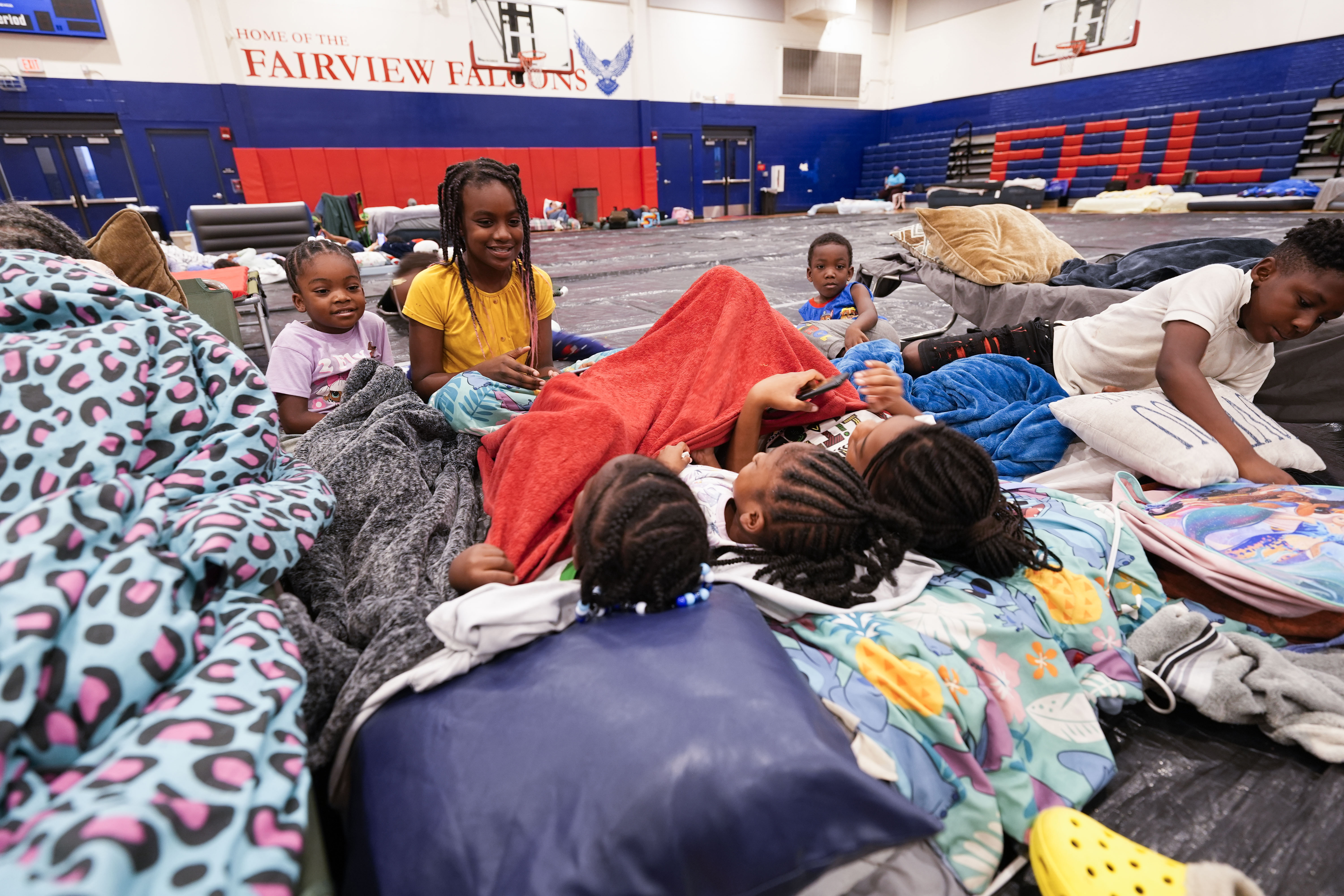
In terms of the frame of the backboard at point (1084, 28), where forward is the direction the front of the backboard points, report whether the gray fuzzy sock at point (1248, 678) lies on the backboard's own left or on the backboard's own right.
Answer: on the backboard's own left

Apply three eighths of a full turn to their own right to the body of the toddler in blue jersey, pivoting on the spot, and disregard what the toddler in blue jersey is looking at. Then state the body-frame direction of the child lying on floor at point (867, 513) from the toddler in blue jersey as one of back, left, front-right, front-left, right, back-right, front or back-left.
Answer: back-left

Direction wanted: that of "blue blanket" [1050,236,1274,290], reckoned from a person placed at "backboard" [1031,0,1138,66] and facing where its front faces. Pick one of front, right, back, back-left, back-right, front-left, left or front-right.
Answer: front-left

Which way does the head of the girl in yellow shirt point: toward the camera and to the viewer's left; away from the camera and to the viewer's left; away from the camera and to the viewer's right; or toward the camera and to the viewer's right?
toward the camera and to the viewer's right

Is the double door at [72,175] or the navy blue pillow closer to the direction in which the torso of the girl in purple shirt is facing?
the navy blue pillow

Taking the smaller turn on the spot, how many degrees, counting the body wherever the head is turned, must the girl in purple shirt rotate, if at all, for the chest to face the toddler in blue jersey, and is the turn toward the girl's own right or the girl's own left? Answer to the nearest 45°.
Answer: approximately 45° to the girl's own left

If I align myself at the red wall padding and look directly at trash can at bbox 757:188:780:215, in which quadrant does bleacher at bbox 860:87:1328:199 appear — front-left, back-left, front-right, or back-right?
front-right

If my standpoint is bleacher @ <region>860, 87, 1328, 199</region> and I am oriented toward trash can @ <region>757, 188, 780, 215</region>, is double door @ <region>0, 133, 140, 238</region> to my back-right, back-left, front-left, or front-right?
front-left

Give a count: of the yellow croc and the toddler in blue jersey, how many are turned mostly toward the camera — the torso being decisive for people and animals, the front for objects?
1

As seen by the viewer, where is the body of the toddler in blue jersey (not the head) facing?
toward the camera

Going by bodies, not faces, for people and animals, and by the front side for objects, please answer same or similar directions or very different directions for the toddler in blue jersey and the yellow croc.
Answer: very different directions

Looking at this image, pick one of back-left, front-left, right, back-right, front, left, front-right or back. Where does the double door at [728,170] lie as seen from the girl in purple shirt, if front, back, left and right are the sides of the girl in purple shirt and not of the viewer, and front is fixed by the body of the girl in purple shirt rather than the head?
left
